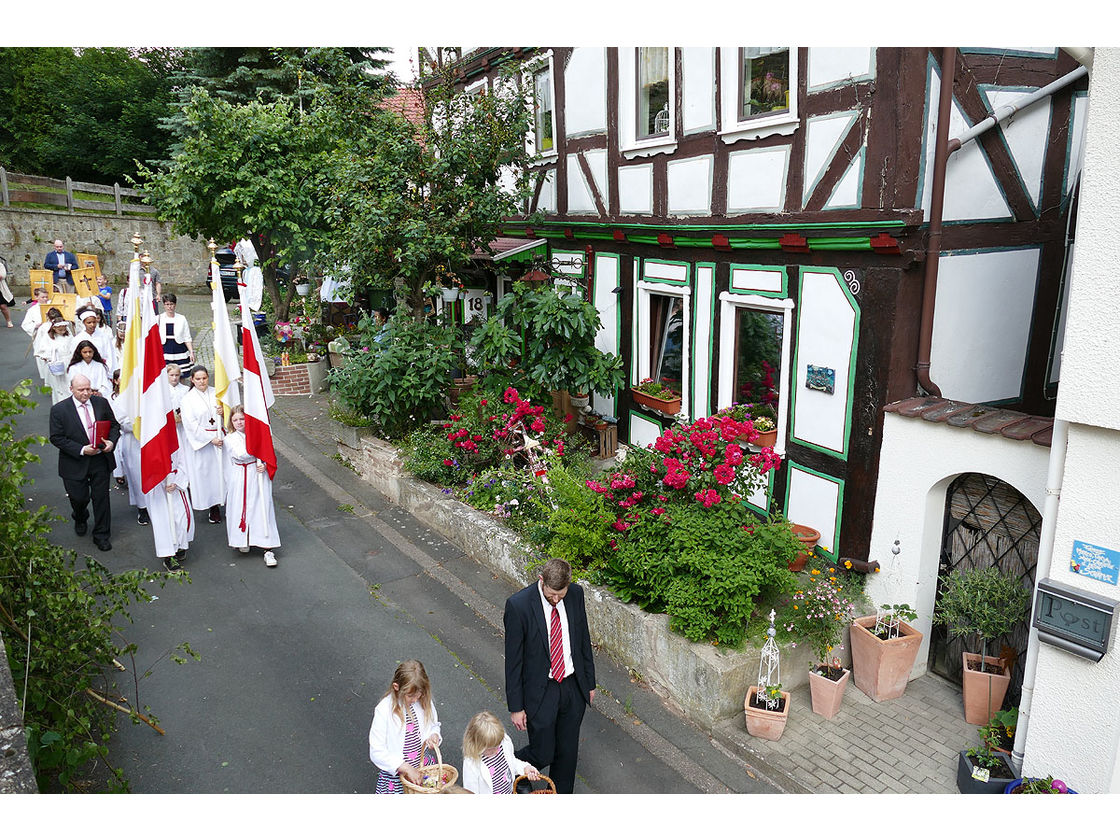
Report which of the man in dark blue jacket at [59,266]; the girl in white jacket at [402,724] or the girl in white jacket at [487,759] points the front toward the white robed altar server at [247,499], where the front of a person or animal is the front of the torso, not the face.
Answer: the man in dark blue jacket

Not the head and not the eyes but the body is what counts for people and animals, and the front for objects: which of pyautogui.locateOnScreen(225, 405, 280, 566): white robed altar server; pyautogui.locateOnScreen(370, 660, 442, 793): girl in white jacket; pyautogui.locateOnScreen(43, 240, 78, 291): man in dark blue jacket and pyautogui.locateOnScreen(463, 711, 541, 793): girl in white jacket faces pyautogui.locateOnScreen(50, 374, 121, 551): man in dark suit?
pyautogui.locateOnScreen(43, 240, 78, 291): man in dark blue jacket

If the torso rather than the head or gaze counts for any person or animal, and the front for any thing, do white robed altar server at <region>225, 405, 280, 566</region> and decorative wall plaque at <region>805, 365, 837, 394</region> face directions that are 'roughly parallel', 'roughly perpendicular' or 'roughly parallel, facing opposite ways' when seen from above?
roughly perpendicular

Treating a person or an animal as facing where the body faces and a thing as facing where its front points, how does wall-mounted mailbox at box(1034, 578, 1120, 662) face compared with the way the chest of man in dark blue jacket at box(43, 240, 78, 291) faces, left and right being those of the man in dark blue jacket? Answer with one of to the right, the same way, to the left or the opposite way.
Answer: to the right

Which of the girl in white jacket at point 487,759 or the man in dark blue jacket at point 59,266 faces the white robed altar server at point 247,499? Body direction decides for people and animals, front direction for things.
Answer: the man in dark blue jacket

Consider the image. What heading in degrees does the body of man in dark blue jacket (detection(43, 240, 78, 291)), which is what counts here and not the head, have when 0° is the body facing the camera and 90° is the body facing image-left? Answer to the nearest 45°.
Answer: approximately 0°

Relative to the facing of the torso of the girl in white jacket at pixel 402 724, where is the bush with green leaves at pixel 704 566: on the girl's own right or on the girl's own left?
on the girl's own left

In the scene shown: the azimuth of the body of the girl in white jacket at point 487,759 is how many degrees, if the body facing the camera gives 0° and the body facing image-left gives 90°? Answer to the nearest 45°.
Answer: approximately 315°

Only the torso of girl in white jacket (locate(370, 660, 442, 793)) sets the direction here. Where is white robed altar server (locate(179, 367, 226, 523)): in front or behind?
behind

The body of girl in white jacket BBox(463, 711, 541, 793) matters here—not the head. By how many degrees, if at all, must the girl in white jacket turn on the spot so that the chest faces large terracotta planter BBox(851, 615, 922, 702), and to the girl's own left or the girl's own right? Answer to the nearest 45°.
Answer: approximately 90° to the girl's own left

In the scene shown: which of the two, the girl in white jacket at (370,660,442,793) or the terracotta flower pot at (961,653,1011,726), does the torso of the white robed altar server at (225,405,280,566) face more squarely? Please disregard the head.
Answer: the girl in white jacket

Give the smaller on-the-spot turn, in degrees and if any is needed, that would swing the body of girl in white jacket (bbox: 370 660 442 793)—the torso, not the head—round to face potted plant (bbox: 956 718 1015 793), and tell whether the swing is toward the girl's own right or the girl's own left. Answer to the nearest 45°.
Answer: approximately 45° to the girl's own left
